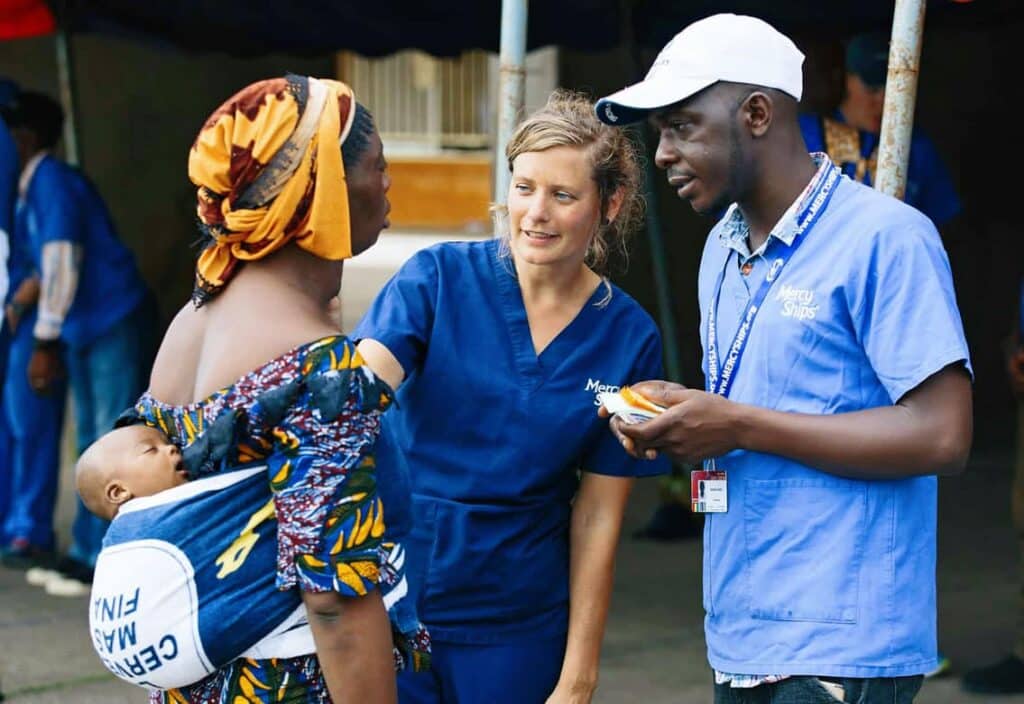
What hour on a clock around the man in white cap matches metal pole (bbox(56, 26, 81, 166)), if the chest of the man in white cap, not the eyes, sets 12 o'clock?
The metal pole is roughly at 3 o'clock from the man in white cap.

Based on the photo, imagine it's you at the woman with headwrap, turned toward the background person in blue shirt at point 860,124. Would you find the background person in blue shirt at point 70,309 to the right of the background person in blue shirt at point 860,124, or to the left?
left

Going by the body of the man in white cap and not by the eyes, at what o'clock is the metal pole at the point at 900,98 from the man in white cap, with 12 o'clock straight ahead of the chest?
The metal pole is roughly at 5 o'clock from the man in white cap.

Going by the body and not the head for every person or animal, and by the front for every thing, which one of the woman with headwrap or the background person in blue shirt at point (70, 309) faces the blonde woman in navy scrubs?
the woman with headwrap

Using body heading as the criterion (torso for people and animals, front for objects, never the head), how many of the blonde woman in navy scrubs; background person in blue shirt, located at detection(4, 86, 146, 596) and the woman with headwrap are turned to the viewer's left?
1

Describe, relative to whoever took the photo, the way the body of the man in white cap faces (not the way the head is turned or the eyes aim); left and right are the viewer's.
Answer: facing the viewer and to the left of the viewer

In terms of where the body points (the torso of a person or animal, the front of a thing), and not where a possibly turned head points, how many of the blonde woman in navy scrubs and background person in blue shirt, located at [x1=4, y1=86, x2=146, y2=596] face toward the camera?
1

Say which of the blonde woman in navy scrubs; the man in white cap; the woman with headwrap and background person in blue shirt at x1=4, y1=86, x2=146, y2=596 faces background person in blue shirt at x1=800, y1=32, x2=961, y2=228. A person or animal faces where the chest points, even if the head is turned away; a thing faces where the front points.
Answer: the woman with headwrap

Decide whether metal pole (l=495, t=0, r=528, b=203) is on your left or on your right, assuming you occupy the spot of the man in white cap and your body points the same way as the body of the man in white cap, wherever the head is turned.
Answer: on your right

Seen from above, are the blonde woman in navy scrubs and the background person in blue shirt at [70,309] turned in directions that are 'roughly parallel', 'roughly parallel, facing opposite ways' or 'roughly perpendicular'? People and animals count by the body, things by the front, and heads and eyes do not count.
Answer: roughly perpendicular

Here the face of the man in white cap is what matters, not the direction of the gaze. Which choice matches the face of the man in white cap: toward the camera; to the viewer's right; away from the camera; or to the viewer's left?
to the viewer's left
